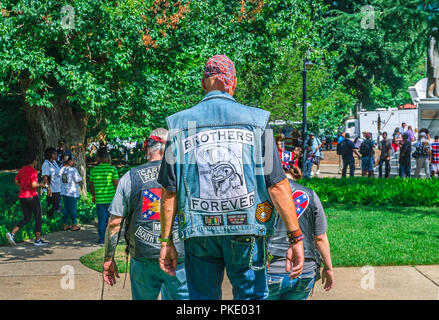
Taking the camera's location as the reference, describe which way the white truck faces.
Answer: facing to the left of the viewer

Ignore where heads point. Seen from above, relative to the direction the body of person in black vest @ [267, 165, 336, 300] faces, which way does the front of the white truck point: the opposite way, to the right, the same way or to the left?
to the left

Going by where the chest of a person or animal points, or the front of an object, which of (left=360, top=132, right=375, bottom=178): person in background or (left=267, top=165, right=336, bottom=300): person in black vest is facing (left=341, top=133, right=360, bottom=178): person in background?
(left=267, top=165, right=336, bottom=300): person in black vest

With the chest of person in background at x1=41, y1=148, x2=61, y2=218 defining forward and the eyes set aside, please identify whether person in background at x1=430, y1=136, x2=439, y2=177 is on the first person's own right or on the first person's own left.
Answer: on the first person's own left

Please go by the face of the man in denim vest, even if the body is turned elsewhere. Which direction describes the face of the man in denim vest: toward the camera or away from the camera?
away from the camera

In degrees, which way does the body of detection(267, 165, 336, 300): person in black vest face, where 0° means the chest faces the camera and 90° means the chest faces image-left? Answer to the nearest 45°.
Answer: approximately 180°

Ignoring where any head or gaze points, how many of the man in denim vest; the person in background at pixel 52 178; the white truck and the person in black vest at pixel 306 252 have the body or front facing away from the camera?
2

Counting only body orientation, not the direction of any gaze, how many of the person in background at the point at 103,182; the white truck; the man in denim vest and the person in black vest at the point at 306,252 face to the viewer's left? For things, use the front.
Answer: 1

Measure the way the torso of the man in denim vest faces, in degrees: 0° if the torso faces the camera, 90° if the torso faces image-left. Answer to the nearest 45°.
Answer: approximately 180°

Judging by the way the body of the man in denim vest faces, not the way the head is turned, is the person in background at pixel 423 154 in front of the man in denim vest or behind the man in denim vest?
in front
